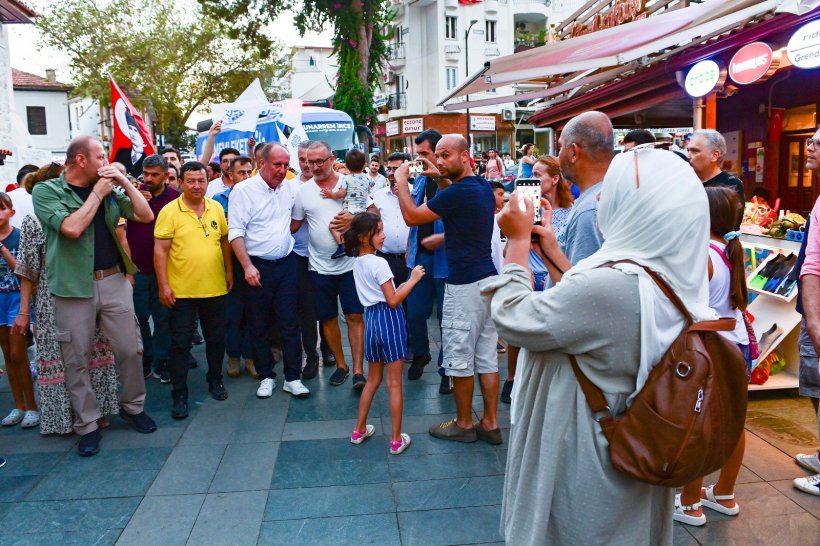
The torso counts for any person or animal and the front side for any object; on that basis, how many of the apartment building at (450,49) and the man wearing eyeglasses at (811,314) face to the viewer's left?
1

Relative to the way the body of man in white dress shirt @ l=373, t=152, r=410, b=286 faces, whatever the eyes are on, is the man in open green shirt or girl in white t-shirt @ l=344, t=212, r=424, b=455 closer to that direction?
the girl in white t-shirt

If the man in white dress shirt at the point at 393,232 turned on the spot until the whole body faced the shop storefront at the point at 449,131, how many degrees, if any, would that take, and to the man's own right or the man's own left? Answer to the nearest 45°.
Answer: approximately 180°

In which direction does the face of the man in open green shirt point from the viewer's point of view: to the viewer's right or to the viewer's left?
to the viewer's right

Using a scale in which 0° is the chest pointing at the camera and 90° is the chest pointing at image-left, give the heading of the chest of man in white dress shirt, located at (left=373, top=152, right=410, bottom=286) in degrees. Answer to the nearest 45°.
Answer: approximately 0°

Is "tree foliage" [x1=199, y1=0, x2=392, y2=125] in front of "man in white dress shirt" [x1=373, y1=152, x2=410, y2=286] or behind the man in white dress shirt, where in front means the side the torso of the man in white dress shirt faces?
behind

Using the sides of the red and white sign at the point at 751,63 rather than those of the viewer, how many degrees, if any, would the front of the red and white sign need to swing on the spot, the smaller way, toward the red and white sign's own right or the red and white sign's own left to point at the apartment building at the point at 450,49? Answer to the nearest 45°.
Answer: approximately 90° to the red and white sign's own right

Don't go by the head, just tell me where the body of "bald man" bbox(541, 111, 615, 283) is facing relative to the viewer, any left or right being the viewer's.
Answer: facing away from the viewer and to the left of the viewer

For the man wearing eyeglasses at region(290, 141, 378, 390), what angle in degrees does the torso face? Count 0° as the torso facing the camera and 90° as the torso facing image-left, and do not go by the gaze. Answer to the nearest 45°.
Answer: approximately 0°

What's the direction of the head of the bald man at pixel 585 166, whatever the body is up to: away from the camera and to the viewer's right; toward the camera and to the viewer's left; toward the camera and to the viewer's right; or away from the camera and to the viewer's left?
away from the camera and to the viewer's left
